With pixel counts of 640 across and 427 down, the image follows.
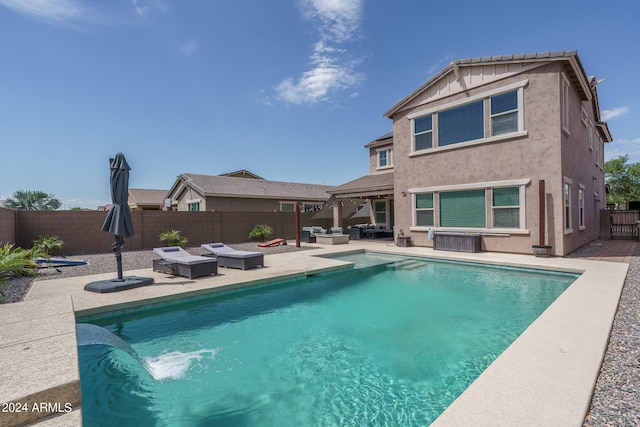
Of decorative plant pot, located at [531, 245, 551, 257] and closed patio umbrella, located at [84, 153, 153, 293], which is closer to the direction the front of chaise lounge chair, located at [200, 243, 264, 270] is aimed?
the decorative plant pot

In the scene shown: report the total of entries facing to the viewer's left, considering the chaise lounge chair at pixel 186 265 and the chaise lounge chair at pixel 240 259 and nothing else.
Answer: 0

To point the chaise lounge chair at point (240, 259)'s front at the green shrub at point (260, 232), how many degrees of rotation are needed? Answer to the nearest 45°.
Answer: approximately 135° to its left

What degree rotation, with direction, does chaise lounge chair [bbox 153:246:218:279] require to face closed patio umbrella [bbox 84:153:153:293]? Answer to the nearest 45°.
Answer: approximately 90° to its right

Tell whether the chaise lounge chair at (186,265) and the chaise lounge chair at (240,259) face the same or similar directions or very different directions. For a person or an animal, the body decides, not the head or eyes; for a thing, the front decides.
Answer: same or similar directions

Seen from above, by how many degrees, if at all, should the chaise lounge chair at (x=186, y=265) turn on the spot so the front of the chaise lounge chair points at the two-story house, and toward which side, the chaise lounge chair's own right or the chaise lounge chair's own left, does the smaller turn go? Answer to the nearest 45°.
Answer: approximately 45° to the chaise lounge chair's own left

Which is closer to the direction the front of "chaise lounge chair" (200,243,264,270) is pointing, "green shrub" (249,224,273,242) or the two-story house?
the two-story house

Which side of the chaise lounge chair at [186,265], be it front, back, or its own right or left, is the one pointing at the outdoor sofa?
left

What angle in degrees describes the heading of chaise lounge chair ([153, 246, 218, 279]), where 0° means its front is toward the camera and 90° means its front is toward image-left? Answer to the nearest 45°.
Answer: approximately 315°

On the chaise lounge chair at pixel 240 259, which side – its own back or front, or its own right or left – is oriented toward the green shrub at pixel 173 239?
back

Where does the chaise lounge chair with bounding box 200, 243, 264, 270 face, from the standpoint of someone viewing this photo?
facing the viewer and to the right of the viewer

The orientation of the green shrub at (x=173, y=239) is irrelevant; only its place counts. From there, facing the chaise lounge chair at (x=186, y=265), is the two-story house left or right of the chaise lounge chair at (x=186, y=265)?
left

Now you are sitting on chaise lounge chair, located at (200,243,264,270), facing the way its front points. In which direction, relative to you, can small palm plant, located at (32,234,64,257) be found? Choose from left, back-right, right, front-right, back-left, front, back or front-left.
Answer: back

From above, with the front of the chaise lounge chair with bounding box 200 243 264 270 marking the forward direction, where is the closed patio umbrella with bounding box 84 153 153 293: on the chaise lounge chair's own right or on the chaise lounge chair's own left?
on the chaise lounge chair's own right

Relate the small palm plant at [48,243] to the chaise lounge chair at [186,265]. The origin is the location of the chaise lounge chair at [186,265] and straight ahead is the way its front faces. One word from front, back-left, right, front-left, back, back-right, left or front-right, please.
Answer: back
